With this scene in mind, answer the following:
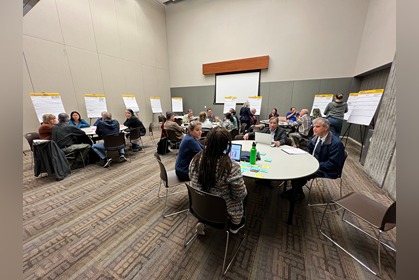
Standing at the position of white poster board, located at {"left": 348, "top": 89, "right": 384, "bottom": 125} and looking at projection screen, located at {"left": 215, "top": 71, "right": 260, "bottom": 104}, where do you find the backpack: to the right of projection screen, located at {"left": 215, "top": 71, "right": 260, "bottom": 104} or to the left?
left

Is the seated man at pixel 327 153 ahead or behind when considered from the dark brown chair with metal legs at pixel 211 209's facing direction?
ahead

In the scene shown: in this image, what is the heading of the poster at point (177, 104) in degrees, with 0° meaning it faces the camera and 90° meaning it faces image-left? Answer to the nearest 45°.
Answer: approximately 0°

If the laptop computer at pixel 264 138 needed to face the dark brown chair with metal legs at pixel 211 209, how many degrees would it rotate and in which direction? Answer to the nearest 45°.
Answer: approximately 180°

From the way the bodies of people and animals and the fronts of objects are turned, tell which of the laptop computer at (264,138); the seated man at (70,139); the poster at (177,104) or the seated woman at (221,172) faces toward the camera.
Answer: the poster

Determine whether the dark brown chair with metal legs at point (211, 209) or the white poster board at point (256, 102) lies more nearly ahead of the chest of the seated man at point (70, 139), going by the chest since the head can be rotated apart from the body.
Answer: the white poster board

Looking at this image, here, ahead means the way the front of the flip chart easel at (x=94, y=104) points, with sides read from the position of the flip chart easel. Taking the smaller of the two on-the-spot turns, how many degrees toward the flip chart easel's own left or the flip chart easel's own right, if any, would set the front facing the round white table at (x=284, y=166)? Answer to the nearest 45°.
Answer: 0° — it already faces it

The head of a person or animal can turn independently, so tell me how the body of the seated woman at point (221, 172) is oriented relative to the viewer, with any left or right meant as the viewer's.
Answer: facing away from the viewer and to the right of the viewer

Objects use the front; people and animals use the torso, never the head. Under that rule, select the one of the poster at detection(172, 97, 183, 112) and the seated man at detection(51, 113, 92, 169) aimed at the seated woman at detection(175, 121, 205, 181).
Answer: the poster
